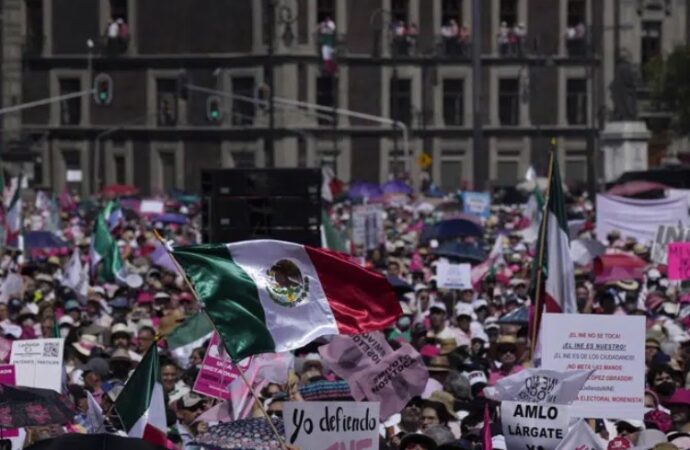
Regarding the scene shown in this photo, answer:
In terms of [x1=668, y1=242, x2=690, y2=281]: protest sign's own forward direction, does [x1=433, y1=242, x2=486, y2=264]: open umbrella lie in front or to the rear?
to the rear

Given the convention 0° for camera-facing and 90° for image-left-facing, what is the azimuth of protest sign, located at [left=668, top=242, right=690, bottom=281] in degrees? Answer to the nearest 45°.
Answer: approximately 0°

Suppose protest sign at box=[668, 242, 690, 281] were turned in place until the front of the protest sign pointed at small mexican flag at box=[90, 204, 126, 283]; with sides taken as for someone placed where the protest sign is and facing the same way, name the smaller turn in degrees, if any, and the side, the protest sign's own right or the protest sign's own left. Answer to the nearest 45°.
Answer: approximately 135° to the protest sign's own right

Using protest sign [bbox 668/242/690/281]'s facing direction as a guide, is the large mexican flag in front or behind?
in front

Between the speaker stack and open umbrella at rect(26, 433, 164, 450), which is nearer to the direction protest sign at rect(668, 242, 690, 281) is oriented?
the open umbrella

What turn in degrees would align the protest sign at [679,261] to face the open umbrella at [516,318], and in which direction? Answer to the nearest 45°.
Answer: approximately 90° to its right

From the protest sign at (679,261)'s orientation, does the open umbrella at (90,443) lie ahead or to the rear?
ahead

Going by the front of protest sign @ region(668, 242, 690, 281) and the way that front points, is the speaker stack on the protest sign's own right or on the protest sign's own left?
on the protest sign's own right
